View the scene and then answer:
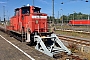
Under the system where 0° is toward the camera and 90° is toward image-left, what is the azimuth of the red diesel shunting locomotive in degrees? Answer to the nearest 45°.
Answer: approximately 315°
